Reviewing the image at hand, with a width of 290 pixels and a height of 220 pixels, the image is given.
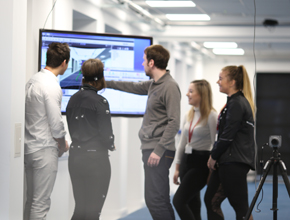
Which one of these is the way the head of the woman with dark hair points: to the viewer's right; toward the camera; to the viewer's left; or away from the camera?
away from the camera

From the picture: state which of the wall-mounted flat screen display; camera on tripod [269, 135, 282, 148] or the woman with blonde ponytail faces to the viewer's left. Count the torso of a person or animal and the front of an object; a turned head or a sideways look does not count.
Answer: the woman with blonde ponytail

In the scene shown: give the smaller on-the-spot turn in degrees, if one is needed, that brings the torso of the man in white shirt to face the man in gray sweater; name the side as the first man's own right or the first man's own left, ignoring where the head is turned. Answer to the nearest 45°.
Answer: approximately 45° to the first man's own right

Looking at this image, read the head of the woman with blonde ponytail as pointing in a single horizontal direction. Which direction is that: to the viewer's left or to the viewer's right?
to the viewer's left

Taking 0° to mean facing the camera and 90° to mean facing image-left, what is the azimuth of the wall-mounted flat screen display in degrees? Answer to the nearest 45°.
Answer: approximately 315°

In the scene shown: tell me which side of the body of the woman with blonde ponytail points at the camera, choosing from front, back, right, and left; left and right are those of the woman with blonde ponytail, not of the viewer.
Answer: left

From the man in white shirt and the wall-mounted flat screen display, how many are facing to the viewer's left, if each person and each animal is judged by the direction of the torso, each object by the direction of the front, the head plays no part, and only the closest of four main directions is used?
0

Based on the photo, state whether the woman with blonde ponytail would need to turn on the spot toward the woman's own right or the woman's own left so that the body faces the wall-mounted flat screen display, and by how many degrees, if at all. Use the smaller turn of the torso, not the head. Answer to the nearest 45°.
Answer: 0° — they already face it

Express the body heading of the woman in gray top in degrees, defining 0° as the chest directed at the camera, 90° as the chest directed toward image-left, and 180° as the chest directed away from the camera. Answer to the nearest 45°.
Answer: approximately 45°
